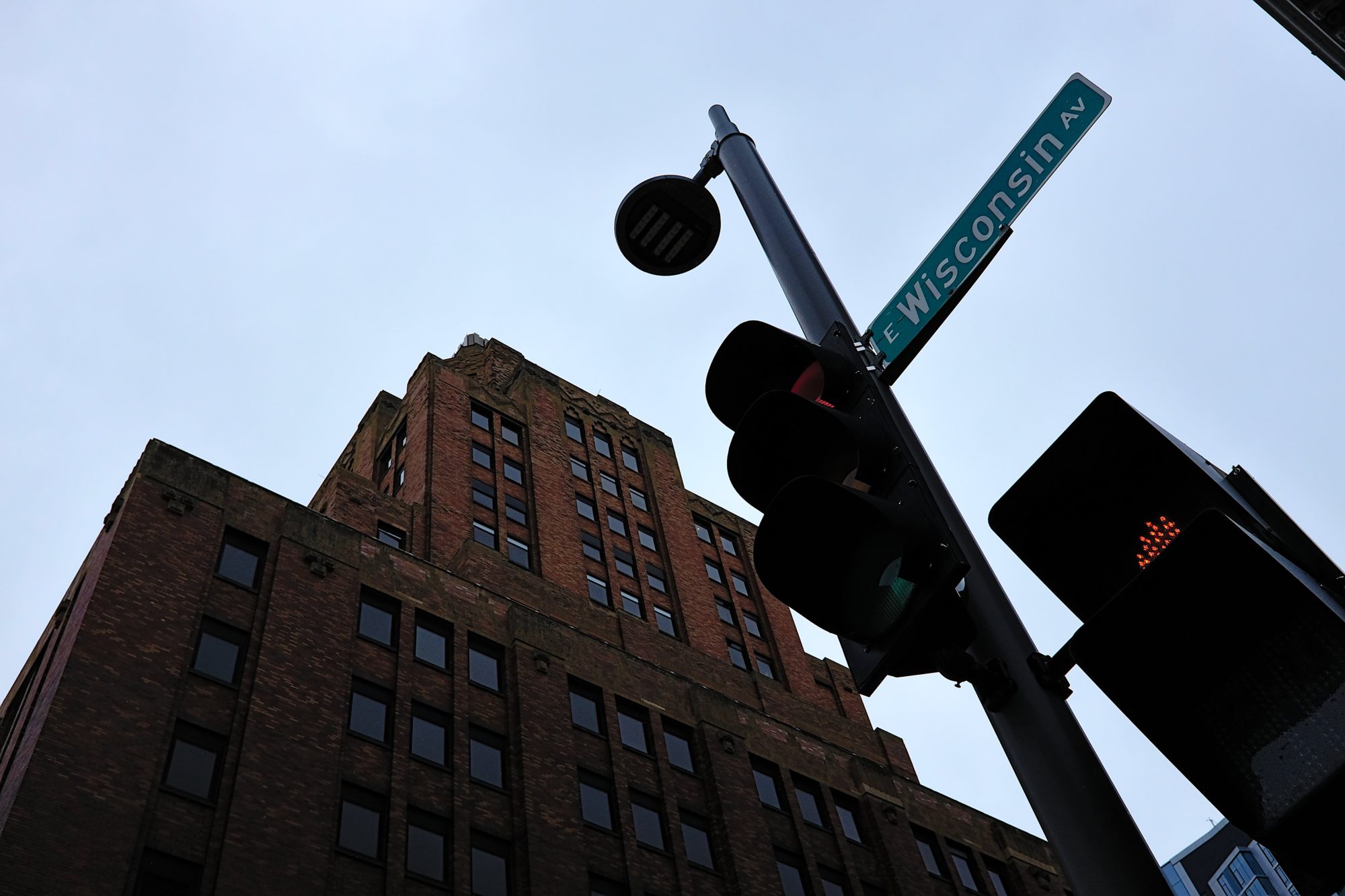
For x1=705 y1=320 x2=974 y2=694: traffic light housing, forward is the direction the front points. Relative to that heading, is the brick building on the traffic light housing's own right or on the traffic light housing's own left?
on the traffic light housing's own right

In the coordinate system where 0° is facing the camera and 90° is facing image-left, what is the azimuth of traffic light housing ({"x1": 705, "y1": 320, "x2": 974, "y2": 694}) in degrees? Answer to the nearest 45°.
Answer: approximately 45°
